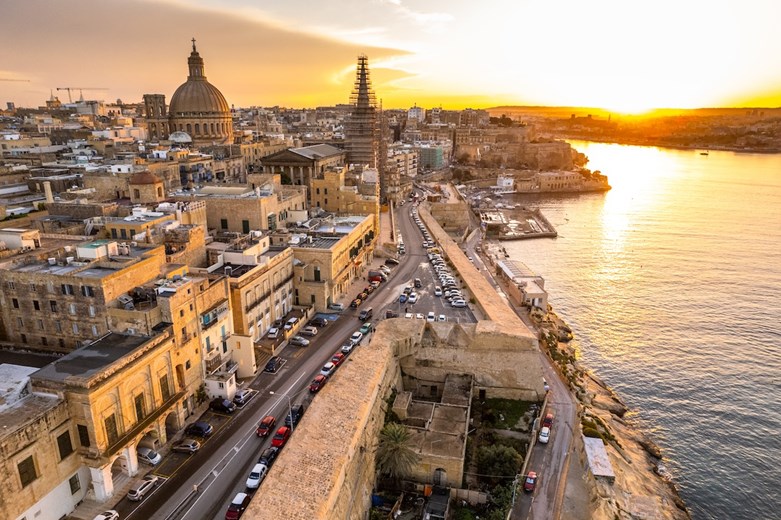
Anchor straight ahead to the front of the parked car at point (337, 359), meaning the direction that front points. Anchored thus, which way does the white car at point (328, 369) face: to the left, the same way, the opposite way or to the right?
the same way

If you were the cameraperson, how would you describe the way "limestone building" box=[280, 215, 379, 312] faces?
facing the viewer and to the right of the viewer

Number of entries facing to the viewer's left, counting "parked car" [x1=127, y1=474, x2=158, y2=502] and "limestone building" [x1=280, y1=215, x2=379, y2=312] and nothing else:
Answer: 0

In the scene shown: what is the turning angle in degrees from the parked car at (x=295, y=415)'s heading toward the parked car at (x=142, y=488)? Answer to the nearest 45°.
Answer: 0° — it already faces it

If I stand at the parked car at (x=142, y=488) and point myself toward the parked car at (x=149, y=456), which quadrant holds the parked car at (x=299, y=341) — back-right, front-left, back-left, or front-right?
front-right

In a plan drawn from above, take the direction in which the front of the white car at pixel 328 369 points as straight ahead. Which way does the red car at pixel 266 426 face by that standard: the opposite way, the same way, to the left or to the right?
the same way

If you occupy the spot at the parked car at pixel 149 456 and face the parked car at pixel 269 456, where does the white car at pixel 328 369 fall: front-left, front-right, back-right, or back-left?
front-left
